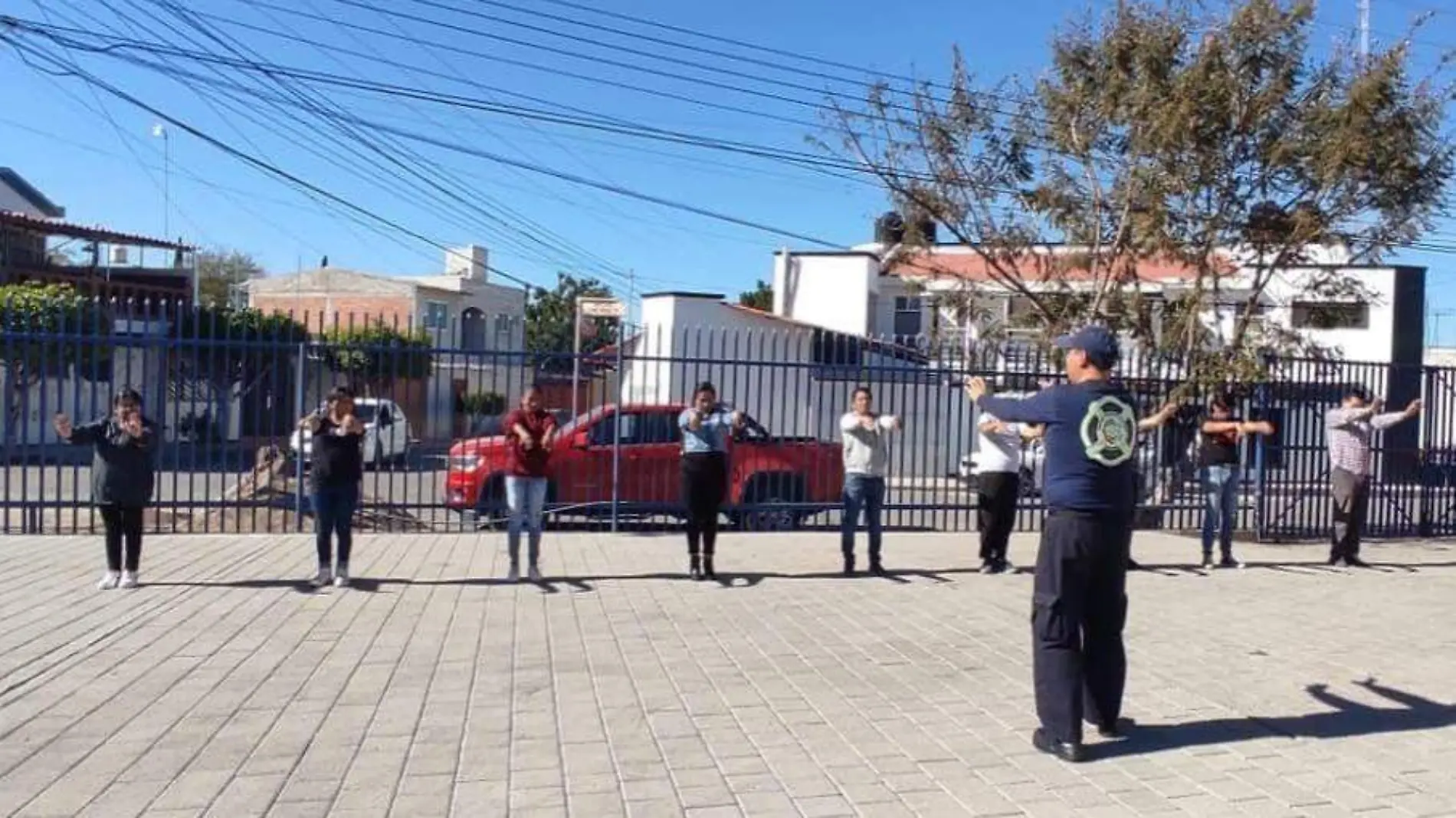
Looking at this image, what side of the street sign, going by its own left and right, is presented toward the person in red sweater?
front

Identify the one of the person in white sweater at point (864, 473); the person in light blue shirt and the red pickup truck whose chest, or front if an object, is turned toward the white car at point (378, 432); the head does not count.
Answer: the red pickup truck

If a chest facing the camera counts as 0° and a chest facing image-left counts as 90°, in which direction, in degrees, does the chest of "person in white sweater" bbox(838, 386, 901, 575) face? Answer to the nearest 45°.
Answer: approximately 0°

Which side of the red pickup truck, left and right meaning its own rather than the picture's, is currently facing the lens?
left

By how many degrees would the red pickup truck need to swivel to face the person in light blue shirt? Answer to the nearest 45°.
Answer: approximately 90° to its left

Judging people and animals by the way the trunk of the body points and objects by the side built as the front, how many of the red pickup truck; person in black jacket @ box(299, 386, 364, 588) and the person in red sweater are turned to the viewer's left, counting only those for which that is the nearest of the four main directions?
1

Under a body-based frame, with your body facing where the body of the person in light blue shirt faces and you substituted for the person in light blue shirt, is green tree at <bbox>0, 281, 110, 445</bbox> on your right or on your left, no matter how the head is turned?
on your right

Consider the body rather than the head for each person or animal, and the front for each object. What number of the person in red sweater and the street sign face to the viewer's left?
0

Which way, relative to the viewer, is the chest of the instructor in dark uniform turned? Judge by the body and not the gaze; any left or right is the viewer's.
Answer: facing away from the viewer and to the left of the viewer

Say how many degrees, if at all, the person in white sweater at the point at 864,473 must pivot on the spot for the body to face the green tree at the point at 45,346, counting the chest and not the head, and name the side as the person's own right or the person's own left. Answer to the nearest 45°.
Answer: approximately 90° to the person's own right
